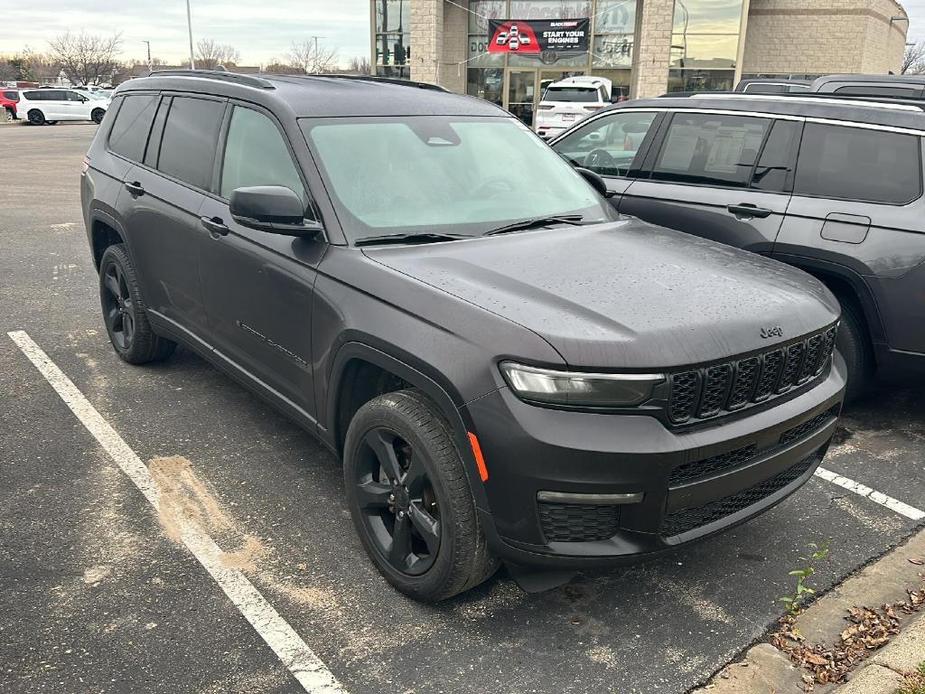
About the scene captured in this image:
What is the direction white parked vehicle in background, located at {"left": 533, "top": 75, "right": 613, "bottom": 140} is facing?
away from the camera

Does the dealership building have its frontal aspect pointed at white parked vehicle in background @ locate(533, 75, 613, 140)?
yes

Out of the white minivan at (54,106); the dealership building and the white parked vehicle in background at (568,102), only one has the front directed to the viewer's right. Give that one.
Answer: the white minivan

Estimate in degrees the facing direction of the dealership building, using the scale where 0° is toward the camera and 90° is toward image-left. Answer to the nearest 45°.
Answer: approximately 0°

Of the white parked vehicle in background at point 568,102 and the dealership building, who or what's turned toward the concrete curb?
the dealership building

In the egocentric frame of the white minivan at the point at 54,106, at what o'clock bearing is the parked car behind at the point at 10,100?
The parked car behind is roughly at 7 o'clock from the white minivan.

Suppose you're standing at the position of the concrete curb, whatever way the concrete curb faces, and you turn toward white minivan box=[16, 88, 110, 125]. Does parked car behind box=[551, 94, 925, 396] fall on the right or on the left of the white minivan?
right
